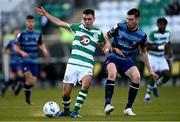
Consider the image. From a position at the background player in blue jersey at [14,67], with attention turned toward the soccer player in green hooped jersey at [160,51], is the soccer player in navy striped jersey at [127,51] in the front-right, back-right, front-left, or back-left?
front-right

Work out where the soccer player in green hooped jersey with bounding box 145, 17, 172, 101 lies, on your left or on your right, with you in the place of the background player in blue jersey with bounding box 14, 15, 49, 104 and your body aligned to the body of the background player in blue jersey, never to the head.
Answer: on your left

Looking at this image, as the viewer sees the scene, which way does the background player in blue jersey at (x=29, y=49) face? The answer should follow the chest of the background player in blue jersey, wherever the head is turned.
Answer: toward the camera

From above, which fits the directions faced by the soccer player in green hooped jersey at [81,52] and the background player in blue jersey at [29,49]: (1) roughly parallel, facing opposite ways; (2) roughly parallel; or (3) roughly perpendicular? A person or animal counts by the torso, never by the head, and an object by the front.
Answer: roughly parallel

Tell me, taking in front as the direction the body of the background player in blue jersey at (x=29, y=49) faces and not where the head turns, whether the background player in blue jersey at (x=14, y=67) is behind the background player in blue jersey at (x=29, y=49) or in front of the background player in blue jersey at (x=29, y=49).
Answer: behind

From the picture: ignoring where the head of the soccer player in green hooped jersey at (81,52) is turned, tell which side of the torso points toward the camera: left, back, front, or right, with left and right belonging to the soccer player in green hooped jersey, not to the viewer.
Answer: front
